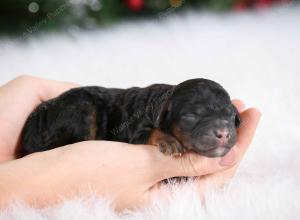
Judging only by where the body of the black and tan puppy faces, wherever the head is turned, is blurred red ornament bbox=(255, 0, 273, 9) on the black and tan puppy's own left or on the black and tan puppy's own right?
on the black and tan puppy's own left

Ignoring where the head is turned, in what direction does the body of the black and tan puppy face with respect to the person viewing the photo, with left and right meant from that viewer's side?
facing to the right of the viewer

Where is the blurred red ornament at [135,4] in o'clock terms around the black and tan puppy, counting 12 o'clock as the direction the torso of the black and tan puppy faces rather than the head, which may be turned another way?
The blurred red ornament is roughly at 9 o'clock from the black and tan puppy.
